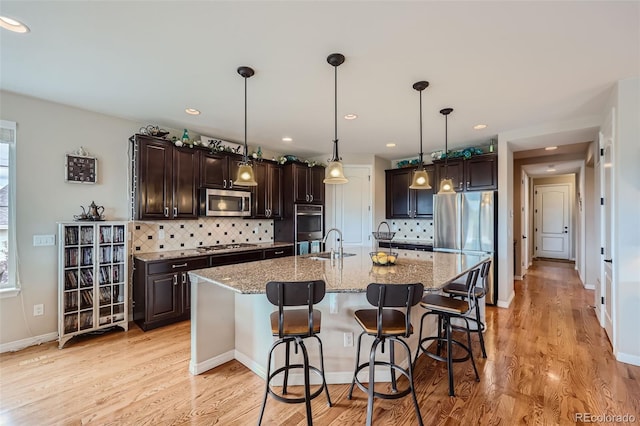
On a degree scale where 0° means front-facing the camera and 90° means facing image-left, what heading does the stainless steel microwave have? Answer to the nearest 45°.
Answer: approximately 315°

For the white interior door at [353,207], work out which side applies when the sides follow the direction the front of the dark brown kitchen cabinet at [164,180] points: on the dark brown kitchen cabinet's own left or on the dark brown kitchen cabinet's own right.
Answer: on the dark brown kitchen cabinet's own left

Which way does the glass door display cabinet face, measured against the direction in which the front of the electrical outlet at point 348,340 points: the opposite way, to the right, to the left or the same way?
to the left

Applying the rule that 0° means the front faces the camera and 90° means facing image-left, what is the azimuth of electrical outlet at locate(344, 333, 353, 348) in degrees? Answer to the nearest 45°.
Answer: approximately 0°

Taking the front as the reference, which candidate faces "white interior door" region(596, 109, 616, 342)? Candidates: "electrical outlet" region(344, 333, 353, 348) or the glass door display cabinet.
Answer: the glass door display cabinet

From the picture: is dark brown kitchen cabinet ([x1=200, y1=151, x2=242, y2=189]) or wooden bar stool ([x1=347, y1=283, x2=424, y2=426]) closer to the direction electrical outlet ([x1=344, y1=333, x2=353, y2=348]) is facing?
the wooden bar stool

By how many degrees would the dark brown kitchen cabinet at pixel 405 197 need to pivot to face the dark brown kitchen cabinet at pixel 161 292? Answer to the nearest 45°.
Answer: approximately 45° to its right

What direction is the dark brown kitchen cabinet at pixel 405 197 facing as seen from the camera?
toward the camera

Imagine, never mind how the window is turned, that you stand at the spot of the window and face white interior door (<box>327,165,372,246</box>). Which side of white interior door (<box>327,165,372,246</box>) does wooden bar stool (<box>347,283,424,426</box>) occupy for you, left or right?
right

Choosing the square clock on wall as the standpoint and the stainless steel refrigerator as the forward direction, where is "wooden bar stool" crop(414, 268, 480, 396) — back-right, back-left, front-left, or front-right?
front-right

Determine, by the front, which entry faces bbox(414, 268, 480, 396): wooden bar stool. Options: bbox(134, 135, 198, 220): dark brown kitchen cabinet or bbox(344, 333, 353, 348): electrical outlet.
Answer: the dark brown kitchen cabinet

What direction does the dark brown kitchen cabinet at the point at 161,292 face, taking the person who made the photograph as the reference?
facing the viewer and to the right of the viewer

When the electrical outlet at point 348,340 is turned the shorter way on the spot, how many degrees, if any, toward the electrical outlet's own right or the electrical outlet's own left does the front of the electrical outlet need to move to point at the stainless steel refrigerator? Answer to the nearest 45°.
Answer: approximately 135° to the electrical outlet's own left
